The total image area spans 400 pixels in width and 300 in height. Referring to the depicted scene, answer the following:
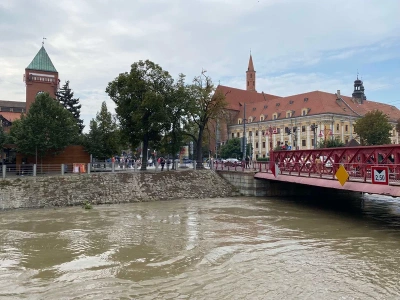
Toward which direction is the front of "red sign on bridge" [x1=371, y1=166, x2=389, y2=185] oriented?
toward the camera

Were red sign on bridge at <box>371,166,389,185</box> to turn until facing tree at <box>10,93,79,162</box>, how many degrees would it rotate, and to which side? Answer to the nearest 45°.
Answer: approximately 90° to its right

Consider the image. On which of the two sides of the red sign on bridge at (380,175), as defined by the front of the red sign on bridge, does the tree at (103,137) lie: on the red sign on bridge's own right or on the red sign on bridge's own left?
on the red sign on bridge's own right

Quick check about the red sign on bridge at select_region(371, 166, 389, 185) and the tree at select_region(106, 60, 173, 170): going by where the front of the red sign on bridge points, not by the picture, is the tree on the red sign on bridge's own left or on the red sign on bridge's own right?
on the red sign on bridge's own right

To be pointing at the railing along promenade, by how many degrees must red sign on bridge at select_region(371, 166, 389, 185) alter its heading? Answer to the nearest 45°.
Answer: approximately 90° to its right

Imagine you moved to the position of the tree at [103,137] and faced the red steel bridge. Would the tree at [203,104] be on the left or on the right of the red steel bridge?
left

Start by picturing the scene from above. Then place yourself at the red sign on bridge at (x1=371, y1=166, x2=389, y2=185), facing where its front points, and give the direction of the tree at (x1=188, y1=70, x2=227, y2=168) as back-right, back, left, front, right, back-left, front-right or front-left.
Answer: back-right
